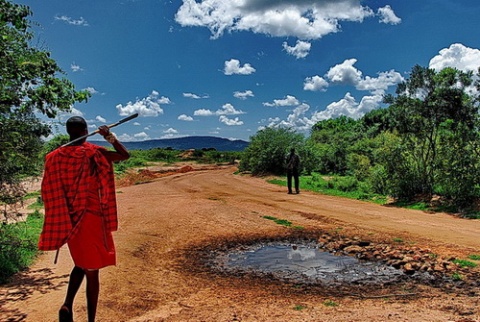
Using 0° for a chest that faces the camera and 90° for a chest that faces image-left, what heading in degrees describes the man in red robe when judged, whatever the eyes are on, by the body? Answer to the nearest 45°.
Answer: approximately 180°

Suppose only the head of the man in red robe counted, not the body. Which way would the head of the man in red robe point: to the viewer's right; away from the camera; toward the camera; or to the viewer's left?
away from the camera

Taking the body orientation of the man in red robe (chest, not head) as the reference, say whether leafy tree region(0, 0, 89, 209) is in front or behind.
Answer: in front

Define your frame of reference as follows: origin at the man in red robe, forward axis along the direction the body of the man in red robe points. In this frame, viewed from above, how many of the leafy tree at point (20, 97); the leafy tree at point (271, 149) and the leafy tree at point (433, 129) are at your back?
0

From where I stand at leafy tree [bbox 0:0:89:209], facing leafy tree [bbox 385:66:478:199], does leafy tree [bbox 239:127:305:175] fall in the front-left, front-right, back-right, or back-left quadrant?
front-left

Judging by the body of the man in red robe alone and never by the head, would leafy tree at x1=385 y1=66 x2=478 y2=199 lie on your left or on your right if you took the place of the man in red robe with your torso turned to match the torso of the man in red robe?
on your right

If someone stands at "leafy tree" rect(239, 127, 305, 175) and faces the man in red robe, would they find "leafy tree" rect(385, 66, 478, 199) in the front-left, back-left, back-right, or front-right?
front-left

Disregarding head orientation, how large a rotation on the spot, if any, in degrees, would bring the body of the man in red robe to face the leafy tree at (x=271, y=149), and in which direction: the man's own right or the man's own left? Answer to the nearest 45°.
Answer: approximately 45° to the man's own right
